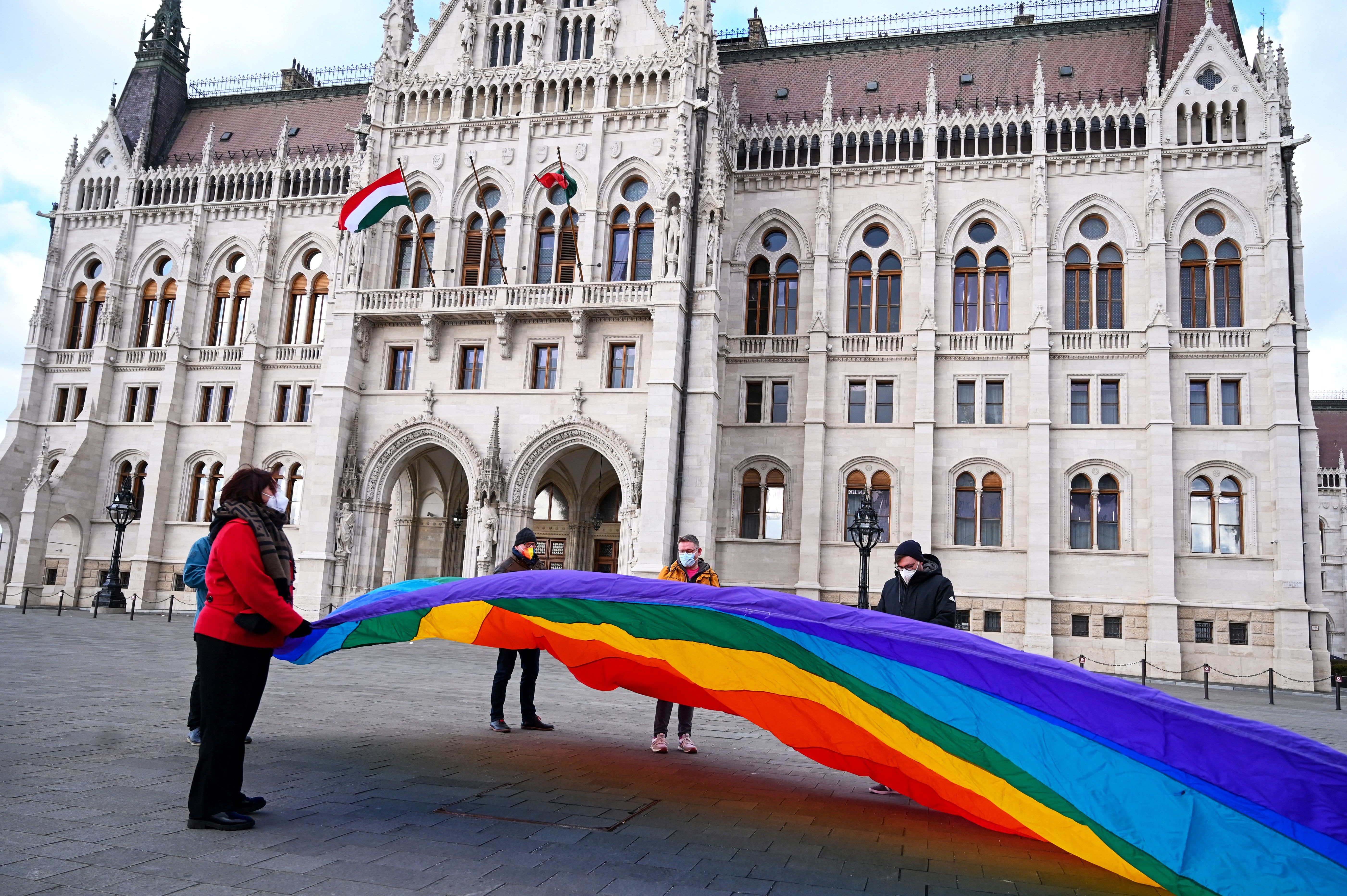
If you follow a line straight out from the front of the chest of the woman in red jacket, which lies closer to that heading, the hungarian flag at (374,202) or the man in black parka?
the man in black parka

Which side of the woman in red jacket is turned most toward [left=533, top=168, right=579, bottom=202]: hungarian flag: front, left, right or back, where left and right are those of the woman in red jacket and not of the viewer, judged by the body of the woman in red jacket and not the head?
left

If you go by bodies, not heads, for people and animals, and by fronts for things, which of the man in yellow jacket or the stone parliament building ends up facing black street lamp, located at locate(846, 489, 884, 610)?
the stone parliament building

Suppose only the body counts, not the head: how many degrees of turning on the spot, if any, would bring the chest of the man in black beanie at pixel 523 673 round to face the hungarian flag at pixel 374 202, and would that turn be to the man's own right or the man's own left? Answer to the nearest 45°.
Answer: approximately 135° to the man's own left

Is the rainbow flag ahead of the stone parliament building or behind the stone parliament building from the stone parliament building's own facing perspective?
ahead

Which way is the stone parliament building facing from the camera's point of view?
toward the camera

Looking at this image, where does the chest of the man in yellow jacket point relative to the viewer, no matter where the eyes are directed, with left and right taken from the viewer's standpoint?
facing the viewer

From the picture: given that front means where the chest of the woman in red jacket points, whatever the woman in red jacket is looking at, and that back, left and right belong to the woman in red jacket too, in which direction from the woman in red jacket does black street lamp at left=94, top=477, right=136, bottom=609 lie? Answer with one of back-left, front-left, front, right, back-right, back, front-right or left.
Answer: left

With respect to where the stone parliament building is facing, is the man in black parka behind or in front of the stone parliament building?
in front

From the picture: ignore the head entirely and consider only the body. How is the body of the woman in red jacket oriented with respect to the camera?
to the viewer's right
